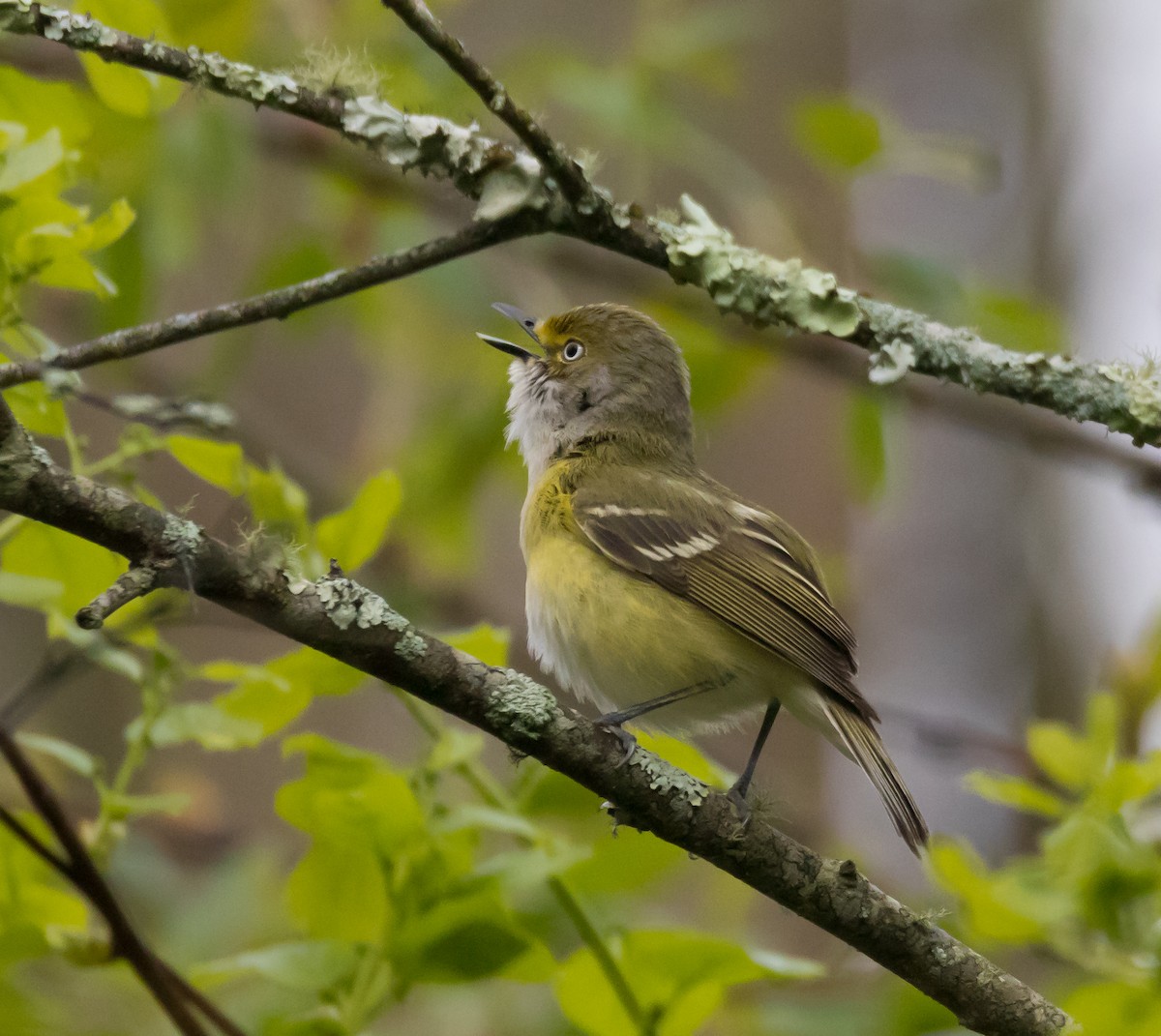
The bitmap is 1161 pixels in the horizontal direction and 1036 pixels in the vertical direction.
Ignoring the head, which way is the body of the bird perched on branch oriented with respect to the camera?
to the viewer's left

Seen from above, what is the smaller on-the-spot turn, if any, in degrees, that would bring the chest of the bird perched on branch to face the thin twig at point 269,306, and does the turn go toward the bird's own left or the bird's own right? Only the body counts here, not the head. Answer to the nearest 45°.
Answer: approximately 45° to the bird's own left

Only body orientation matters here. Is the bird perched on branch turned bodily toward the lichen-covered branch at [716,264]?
no

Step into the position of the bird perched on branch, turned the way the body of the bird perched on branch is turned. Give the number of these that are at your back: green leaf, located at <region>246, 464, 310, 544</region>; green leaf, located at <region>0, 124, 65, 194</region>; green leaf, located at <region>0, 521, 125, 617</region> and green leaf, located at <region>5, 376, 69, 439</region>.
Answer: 0

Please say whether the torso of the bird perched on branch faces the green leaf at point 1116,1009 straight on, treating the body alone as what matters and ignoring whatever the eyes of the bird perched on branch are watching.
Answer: no
